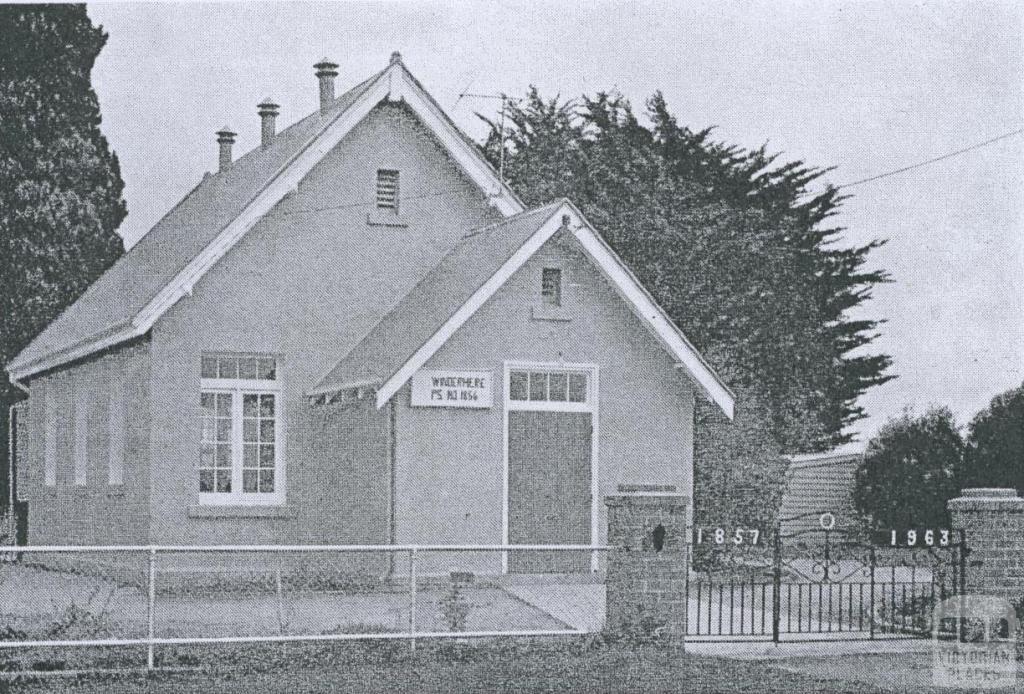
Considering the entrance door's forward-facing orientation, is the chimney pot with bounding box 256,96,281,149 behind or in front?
behind

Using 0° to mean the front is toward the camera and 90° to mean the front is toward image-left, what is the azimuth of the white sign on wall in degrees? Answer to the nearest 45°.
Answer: approximately 0°

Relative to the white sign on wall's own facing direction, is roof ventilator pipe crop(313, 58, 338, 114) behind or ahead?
behind

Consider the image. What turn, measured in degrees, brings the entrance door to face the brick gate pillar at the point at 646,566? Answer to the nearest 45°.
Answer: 0° — it already faces it

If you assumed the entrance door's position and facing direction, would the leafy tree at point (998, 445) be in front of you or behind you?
behind

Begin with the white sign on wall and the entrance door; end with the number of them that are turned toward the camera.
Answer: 2

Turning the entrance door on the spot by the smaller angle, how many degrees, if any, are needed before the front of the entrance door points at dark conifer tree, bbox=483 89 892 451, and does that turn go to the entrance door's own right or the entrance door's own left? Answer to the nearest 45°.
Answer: approximately 180°

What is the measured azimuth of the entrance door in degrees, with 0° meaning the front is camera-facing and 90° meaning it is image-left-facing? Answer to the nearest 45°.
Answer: approximately 0°

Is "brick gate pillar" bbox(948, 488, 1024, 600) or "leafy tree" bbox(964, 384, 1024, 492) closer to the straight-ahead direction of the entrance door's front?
the brick gate pillar

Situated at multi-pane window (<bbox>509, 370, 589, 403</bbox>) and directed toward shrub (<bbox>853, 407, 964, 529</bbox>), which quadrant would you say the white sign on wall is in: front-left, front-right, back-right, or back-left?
back-left
